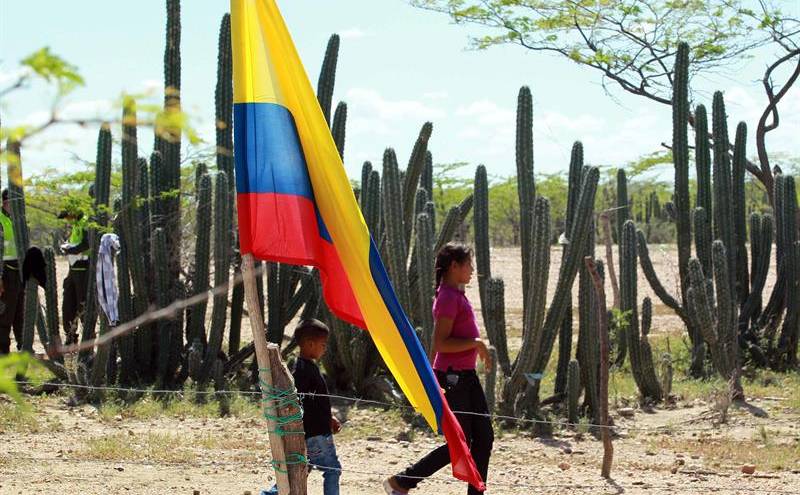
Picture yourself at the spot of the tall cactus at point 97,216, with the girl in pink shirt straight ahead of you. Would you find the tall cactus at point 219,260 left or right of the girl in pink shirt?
left

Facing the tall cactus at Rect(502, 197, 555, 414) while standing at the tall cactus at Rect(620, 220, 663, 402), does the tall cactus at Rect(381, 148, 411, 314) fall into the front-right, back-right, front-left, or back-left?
front-right

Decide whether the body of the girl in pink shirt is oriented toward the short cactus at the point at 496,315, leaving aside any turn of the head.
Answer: no
